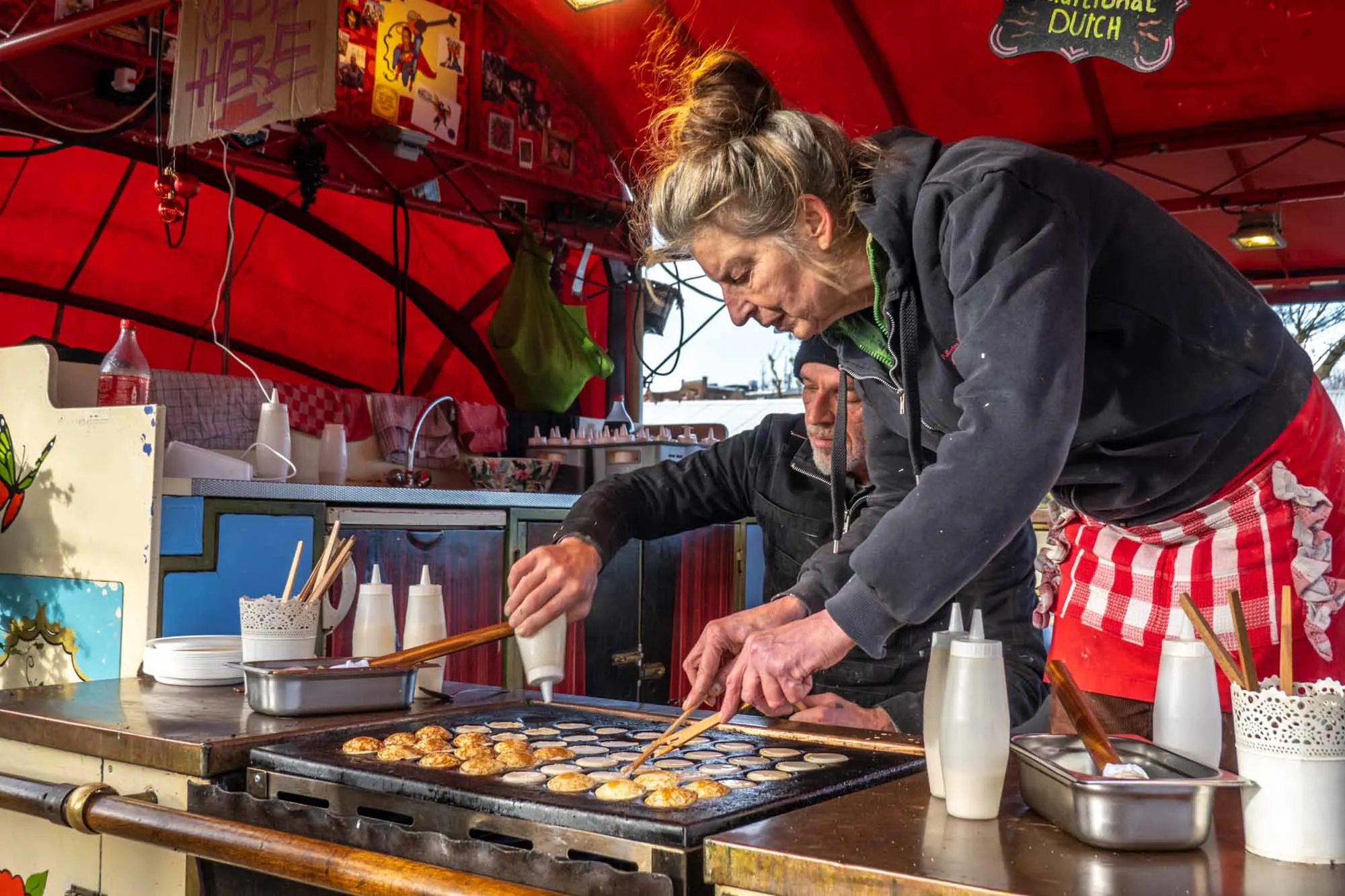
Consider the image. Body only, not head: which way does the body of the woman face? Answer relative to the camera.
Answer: to the viewer's left

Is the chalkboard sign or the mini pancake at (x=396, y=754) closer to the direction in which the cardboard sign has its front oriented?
the mini pancake

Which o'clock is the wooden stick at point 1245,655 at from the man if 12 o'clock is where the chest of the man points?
The wooden stick is roughly at 10 o'clock from the man.

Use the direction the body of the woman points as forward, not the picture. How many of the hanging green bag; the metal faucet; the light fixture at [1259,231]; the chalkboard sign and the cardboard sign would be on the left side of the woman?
0

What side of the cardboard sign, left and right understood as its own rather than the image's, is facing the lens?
front

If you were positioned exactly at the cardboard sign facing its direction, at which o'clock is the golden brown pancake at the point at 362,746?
The golden brown pancake is roughly at 12 o'clock from the cardboard sign.

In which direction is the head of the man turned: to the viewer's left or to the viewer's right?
to the viewer's left

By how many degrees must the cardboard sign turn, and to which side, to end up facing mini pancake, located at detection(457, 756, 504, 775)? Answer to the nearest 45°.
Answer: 0° — it already faces it
